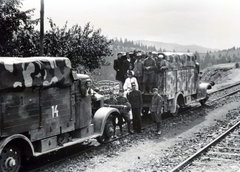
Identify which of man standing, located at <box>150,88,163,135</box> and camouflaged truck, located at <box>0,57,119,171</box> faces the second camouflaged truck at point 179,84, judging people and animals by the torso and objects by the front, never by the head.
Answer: the camouflaged truck

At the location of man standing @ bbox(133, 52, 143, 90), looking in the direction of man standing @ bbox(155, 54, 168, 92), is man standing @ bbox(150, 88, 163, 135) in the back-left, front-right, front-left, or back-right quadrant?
front-right

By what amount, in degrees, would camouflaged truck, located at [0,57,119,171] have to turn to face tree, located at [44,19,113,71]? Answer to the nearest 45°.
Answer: approximately 45° to its left

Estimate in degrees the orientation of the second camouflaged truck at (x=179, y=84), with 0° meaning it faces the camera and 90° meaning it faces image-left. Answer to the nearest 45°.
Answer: approximately 225°

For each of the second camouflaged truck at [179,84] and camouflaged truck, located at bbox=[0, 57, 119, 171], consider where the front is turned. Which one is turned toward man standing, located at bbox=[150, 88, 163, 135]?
the camouflaged truck

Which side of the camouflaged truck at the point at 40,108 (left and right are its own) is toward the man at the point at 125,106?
front

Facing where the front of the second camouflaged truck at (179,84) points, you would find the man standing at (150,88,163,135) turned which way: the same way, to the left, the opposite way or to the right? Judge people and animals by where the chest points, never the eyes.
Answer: the opposite way

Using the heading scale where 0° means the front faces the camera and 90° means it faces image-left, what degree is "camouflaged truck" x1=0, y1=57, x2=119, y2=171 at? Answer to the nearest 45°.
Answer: approximately 225°

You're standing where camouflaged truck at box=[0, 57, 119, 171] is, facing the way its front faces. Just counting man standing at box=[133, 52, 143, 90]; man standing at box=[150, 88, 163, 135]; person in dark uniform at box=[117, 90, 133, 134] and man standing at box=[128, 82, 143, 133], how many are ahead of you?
4

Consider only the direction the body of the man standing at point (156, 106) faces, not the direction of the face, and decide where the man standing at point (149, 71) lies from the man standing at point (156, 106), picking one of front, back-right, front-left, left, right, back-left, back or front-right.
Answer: back-right

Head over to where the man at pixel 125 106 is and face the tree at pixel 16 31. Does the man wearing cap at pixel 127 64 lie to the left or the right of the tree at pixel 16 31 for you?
right

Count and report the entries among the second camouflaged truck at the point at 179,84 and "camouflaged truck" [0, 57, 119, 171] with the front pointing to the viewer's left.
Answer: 0

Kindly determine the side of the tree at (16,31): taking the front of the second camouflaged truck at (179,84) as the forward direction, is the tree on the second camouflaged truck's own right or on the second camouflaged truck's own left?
on the second camouflaged truck's own left

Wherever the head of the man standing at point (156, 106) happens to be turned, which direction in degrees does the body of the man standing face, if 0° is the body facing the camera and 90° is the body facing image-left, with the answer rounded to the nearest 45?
approximately 45°

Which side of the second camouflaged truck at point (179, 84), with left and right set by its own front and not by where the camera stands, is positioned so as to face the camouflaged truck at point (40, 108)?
back

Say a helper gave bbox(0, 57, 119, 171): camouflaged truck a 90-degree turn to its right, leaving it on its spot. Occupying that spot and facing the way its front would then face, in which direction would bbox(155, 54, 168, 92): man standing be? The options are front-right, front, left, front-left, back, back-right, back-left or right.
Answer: left
